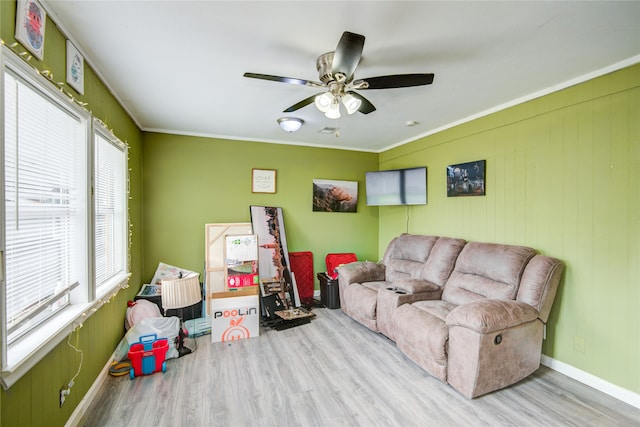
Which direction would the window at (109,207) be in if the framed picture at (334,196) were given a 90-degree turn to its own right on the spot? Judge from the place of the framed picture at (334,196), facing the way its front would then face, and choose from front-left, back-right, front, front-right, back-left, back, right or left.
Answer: front-left

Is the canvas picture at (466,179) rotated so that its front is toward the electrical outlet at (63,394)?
yes

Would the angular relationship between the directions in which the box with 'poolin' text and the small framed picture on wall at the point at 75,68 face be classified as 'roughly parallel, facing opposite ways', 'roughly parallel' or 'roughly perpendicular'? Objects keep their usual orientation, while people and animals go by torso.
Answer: roughly perpendicular

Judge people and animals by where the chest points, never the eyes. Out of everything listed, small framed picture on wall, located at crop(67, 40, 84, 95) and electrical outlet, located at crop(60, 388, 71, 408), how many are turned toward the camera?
0

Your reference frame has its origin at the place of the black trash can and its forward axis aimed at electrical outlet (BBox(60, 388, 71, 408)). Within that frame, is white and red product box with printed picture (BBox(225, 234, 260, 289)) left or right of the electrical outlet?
right

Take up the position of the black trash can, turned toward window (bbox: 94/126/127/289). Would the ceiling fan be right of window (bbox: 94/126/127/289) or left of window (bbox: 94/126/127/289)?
left

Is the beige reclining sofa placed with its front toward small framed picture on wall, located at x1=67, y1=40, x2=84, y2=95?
yes

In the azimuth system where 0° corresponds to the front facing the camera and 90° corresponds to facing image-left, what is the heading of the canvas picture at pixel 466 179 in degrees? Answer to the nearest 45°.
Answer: approximately 45°

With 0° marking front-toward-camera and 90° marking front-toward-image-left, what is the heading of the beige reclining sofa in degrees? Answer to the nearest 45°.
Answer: approximately 45°

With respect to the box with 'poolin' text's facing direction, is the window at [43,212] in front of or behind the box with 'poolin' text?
in front

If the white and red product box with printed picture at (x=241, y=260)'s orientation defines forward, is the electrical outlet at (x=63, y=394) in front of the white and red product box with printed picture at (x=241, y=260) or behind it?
in front

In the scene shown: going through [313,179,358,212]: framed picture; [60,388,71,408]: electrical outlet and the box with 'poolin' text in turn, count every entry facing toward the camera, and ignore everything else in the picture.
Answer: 2
